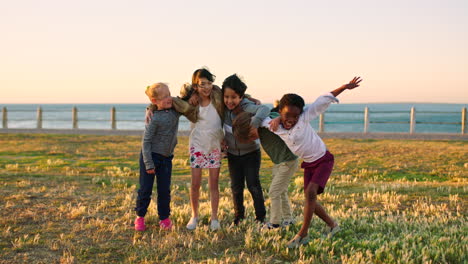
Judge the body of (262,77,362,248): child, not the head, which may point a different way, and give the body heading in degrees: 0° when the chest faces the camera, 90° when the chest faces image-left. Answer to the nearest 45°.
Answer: approximately 45°

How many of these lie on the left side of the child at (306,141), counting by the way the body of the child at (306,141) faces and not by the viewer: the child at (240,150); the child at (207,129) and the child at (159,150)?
0

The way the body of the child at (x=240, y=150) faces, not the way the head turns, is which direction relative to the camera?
toward the camera

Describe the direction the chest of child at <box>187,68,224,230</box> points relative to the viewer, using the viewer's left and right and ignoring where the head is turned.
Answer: facing the viewer

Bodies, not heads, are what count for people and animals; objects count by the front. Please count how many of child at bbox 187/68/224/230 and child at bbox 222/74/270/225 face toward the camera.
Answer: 2

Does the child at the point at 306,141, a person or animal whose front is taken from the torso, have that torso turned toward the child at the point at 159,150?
no

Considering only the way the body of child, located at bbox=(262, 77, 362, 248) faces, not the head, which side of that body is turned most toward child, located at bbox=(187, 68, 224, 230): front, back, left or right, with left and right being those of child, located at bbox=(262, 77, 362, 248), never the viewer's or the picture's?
right

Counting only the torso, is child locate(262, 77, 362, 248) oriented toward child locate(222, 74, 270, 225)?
no

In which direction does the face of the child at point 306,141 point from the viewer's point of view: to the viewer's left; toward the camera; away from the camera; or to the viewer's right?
toward the camera

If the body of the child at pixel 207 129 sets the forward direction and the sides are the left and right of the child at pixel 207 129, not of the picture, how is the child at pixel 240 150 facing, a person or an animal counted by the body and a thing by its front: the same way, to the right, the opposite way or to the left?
the same way

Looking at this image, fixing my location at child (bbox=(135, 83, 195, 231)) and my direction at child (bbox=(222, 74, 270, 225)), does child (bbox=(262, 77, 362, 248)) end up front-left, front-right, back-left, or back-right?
front-right
